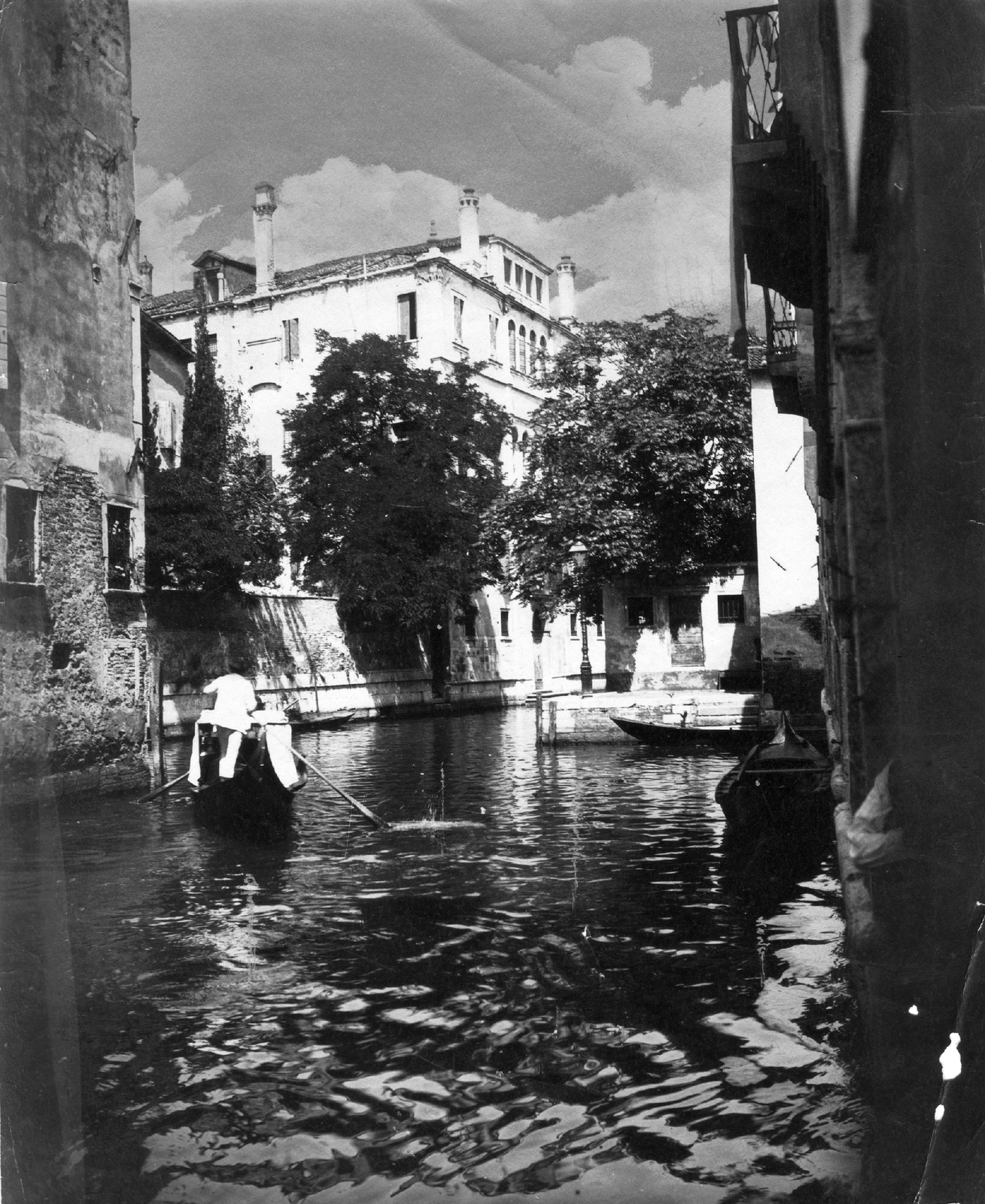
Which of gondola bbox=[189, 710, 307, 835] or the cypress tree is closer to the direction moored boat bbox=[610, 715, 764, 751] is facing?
the cypress tree

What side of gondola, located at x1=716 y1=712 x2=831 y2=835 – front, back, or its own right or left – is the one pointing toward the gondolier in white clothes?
left

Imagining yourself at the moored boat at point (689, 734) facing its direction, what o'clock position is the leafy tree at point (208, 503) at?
The leafy tree is roughly at 1 o'clock from the moored boat.

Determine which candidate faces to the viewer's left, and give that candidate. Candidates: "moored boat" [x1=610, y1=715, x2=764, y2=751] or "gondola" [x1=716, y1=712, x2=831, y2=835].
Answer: the moored boat

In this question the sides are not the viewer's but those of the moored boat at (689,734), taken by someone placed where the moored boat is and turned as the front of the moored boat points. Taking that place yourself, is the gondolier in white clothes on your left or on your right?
on your left

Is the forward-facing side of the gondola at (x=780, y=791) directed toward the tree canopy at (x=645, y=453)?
yes

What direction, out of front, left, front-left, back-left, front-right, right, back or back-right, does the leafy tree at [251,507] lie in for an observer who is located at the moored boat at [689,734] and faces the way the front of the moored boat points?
front-right

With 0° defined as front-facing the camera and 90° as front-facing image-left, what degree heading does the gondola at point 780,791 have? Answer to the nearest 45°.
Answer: approximately 180°

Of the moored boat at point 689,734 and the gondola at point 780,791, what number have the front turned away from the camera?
1

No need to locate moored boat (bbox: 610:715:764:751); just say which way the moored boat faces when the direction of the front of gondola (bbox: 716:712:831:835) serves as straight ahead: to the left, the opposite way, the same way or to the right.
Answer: to the left

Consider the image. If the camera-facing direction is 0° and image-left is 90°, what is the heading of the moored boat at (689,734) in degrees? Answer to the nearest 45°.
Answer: approximately 90°
